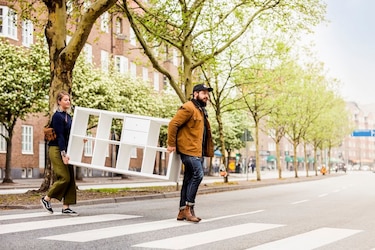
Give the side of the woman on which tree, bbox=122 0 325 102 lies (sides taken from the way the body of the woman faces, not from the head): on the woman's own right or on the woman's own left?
on the woman's own left

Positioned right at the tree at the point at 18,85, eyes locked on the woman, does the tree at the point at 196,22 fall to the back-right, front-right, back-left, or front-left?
front-left

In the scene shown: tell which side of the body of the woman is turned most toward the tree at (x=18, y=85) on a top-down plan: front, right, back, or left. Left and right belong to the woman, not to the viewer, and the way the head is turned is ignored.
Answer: left

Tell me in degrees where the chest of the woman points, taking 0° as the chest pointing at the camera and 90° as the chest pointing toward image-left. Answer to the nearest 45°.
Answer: approximately 270°

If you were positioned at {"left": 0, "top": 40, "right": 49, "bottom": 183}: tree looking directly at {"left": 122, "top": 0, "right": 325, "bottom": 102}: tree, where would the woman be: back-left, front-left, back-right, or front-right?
front-right

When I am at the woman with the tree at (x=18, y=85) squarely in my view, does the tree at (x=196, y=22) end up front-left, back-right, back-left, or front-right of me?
front-right
